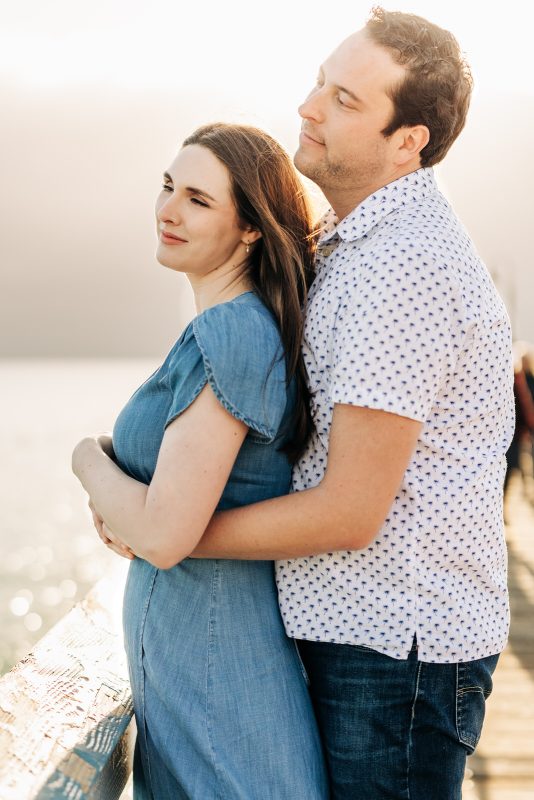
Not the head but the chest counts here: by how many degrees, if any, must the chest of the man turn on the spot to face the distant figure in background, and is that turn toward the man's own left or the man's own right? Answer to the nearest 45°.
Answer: approximately 90° to the man's own right

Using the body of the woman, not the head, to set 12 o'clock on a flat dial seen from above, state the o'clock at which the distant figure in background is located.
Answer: The distant figure in background is roughly at 4 o'clock from the woman.

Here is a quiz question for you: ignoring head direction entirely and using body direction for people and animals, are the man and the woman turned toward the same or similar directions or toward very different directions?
same or similar directions

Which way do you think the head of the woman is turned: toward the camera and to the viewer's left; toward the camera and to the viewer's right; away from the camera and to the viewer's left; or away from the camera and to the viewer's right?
toward the camera and to the viewer's left

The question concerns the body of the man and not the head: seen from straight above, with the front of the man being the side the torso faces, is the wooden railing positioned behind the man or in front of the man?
in front

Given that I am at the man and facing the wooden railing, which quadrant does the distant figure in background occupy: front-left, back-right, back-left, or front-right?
back-right

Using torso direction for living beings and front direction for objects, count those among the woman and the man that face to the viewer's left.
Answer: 2

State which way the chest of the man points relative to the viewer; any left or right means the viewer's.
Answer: facing to the left of the viewer

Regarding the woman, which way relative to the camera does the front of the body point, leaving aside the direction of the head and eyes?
to the viewer's left
